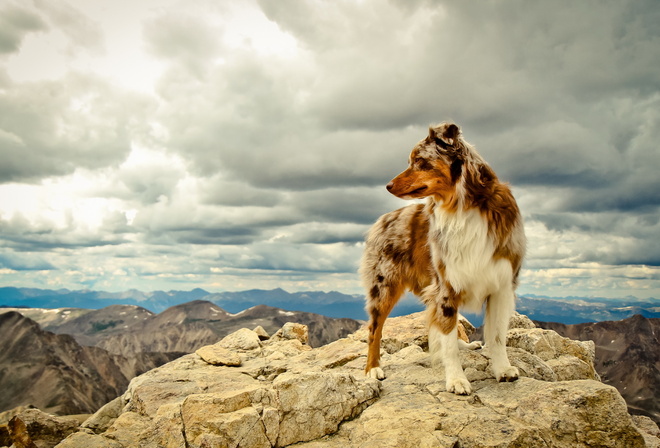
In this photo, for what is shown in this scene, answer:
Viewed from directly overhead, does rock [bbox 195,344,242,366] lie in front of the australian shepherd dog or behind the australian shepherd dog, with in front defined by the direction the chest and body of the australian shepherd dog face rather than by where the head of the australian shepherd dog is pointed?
behind

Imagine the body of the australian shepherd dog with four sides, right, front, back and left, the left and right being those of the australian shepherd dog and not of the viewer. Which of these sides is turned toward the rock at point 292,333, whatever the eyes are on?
back

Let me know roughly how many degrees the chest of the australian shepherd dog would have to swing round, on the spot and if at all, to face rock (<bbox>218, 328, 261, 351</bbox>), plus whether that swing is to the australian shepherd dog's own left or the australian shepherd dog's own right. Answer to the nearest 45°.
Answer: approximately 180°

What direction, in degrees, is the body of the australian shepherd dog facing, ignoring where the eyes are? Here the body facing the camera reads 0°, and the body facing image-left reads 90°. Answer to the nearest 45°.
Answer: approximately 315°

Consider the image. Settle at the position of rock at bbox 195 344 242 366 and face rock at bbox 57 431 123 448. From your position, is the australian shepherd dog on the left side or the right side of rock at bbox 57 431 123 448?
left

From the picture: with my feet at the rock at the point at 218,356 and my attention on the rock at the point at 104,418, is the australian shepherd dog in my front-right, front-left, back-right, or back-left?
back-left

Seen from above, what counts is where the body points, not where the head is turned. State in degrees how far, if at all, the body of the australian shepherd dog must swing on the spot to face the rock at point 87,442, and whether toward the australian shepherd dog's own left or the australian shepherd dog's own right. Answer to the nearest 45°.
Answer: approximately 135° to the australian shepherd dog's own right
